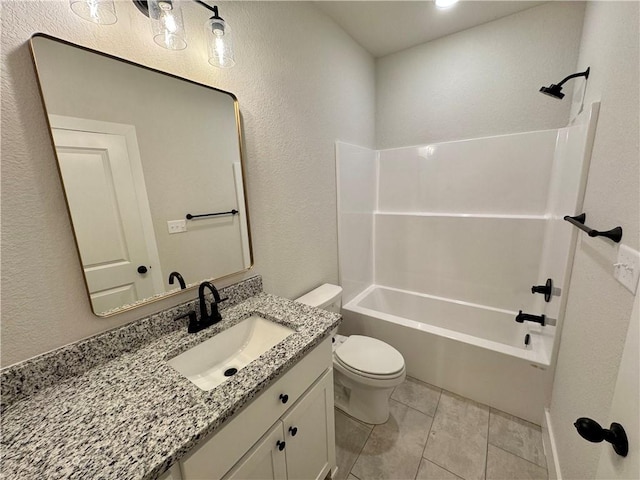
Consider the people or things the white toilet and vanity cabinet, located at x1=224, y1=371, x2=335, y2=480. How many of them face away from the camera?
0

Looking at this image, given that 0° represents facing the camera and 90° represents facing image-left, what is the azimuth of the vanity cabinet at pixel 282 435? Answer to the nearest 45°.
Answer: approximately 315°

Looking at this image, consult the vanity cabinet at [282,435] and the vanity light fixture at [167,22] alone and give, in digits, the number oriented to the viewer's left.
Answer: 0

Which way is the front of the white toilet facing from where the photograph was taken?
facing the viewer and to the right of the viewer

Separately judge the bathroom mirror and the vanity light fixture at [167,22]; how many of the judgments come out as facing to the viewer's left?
0

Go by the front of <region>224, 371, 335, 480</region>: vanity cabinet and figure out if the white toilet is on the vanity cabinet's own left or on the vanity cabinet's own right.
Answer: on the vanity cabinet's own left

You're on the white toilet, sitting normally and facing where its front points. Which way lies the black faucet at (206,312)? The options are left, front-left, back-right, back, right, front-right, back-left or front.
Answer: right

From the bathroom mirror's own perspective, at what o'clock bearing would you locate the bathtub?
The bathtub is roughly at 11 o'clock from the bathroom mirror.
